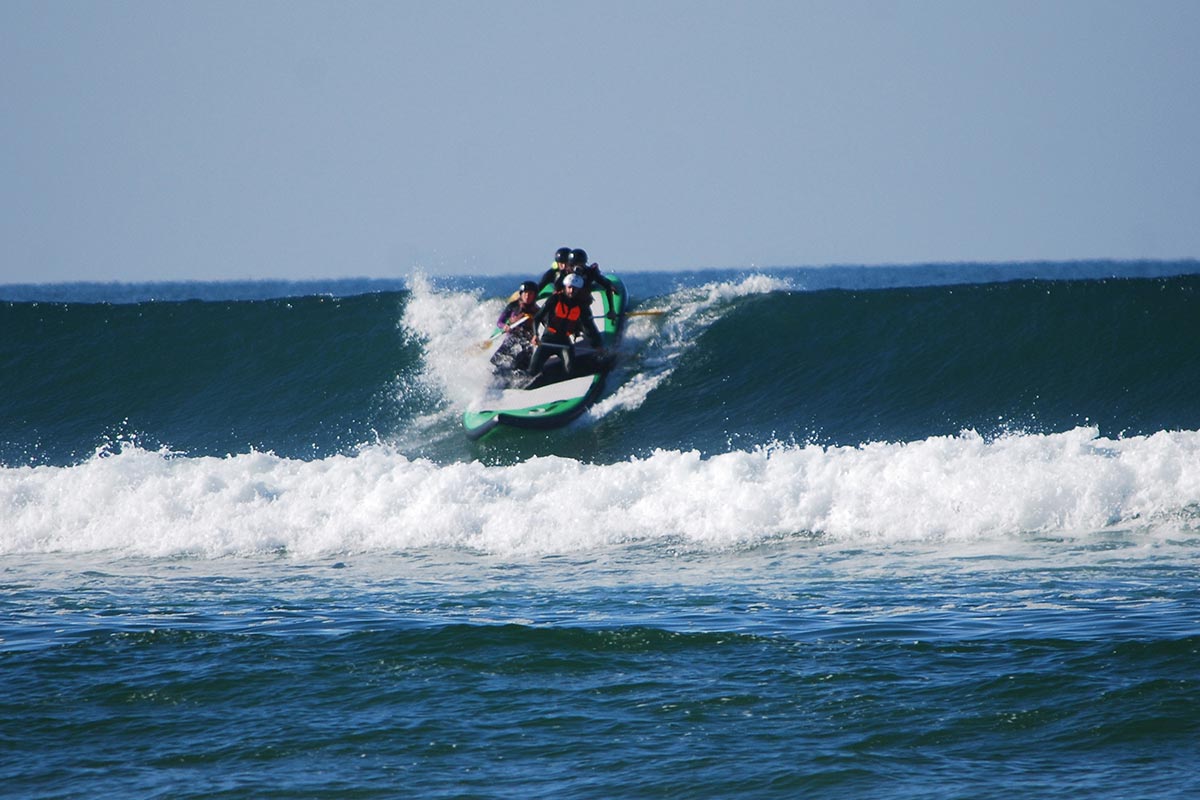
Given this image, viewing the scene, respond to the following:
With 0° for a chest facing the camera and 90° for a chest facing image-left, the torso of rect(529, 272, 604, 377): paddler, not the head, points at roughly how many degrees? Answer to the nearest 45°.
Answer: approximately 0°

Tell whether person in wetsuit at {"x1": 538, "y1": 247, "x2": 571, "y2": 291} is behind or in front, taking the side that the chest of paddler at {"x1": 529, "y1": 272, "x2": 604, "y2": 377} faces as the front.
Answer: behind

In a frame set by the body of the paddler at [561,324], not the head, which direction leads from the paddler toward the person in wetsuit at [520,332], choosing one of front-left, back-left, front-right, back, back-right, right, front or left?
back-right
